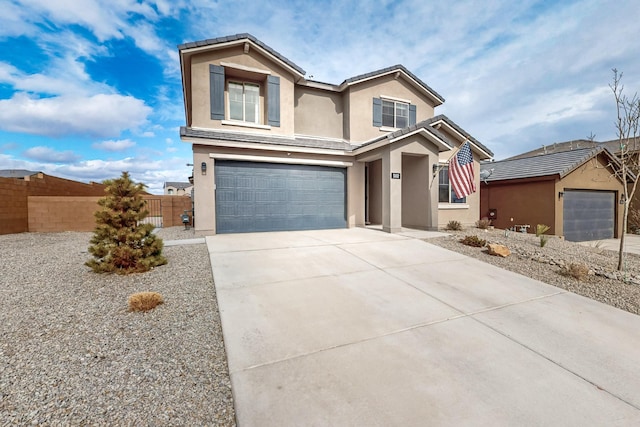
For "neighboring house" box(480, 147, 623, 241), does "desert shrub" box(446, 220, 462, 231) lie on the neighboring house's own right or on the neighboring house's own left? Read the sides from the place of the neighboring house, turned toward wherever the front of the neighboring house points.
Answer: on the neighboring house's own right

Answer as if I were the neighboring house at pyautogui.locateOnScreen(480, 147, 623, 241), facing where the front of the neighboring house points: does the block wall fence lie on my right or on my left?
on my right

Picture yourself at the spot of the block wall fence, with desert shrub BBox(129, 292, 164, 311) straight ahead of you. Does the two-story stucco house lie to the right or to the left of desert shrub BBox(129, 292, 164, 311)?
left

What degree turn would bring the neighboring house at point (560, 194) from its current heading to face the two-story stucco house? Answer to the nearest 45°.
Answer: approximately 90° to its right

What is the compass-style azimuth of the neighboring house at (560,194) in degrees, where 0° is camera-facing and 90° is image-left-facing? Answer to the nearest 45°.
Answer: approximately 315°

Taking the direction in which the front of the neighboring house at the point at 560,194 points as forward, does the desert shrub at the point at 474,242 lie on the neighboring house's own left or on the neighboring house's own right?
on the neighboring house's own right

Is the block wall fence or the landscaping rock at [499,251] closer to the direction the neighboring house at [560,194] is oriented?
the landscaping rock

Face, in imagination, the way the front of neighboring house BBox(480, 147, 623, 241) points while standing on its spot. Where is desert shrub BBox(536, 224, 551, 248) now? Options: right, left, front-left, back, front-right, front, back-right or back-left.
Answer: front-right

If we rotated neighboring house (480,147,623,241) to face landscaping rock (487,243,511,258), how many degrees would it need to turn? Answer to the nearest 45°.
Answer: approximately 45° to its right

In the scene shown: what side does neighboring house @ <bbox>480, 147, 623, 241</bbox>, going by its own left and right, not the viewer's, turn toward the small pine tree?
right
